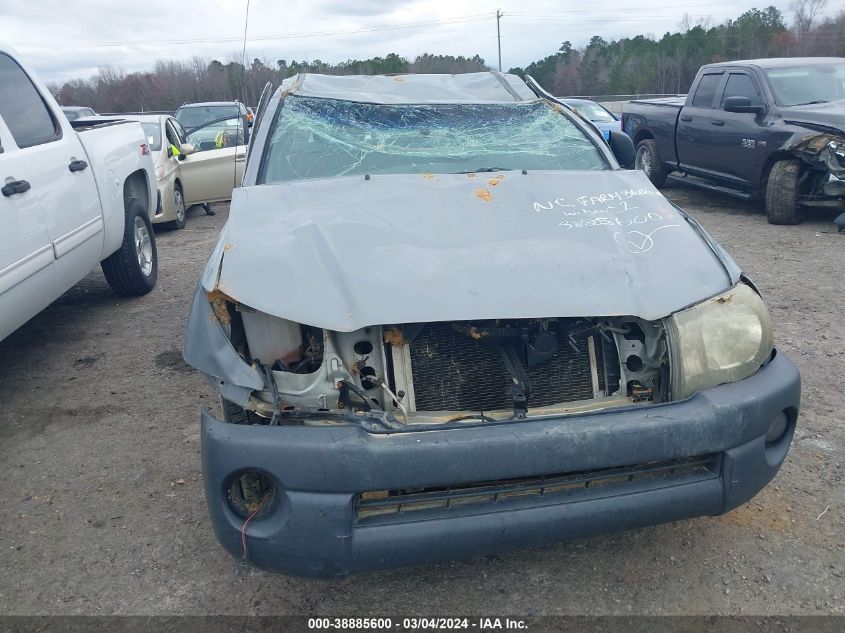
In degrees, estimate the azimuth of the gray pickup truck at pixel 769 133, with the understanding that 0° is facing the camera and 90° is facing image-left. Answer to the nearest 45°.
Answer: approximately 315°

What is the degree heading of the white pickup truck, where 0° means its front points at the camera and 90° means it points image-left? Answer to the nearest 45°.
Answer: approximately 45°

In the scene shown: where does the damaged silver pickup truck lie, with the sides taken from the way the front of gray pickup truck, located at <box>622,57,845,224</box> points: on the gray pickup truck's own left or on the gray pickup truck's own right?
on the gray pickup truck's own right

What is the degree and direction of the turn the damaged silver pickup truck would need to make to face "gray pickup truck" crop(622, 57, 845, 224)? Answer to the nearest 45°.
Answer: approximately 135° to its left

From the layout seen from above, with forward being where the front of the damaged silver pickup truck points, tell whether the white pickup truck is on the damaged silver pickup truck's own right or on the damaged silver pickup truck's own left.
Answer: on the damaged silver pickup truck's own right

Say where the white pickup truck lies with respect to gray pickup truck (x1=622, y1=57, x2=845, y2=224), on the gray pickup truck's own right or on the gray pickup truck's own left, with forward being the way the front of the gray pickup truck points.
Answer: on the gray pickup truck's own right

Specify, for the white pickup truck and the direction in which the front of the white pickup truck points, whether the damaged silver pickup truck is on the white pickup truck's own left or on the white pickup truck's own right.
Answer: on the white pickup truck's own left

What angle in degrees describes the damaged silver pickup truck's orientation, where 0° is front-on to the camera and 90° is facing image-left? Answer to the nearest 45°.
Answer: approximately 0°
